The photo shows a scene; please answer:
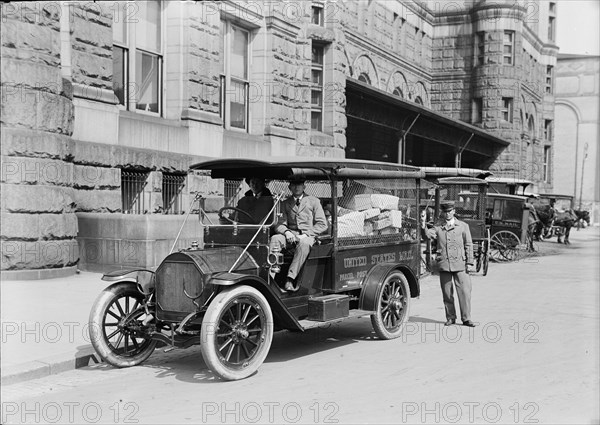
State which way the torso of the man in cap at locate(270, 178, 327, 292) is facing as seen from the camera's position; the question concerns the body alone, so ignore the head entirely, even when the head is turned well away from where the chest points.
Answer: toward the camera

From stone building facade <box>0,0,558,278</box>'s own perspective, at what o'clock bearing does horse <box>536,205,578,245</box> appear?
The horse is roughly at 9 o'clock from the stone building facade.

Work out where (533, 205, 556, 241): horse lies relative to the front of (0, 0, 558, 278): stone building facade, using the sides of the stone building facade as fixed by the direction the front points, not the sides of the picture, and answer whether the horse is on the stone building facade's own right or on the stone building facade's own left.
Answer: on the stone building facade's own left

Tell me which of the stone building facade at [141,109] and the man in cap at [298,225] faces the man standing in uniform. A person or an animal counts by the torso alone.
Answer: the stone building facade

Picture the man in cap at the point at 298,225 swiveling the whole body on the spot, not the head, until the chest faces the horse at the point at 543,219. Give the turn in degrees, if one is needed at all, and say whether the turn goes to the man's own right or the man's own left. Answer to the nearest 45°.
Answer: approximately 135° to the man's own left

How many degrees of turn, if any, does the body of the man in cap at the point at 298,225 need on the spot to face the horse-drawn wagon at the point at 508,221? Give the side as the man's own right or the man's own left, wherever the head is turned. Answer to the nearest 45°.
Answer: approximately 135° to the man's own left

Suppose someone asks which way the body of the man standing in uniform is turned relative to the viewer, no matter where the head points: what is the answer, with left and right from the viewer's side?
facing the viewer

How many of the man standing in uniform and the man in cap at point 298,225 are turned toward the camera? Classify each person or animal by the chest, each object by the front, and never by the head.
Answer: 2

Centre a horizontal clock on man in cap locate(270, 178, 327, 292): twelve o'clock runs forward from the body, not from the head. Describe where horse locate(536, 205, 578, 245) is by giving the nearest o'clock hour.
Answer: The horse is roughly at 7 o'clock from the man in cap.

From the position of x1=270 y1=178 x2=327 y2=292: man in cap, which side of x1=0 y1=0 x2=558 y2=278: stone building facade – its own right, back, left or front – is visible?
front

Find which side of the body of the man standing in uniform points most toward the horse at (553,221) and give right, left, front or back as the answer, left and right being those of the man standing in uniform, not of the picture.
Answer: back

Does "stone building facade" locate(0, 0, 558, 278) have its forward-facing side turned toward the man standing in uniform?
yes
